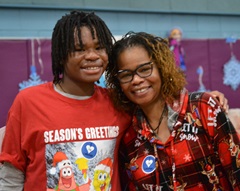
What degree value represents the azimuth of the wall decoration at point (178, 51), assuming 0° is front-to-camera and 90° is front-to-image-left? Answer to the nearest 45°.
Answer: approximately 0°

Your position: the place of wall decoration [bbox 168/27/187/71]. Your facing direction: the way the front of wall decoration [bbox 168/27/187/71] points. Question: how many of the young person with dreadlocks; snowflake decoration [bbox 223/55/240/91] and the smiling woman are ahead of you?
2

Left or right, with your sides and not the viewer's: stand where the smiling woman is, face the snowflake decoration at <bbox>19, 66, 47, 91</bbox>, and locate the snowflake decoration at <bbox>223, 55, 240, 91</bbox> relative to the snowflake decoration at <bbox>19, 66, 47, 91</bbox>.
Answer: right

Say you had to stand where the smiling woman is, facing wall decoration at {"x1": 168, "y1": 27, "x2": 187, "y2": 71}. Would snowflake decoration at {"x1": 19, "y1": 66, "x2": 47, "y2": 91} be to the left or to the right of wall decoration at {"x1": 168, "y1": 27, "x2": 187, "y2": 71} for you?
left

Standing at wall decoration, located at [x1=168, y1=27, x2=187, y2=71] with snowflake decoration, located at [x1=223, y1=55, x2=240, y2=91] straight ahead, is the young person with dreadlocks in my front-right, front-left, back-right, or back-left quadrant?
back-right

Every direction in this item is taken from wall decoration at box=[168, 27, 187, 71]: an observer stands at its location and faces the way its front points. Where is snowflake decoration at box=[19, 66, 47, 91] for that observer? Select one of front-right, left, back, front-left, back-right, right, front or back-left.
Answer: front-right

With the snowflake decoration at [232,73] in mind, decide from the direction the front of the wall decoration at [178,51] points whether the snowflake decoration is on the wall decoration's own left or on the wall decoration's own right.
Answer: on the wall decoration's own left

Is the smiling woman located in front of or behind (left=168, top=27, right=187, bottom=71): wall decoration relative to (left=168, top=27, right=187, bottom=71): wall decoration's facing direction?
in front

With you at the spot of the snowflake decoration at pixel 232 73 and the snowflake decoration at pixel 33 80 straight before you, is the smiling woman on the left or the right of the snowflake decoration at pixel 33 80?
left
